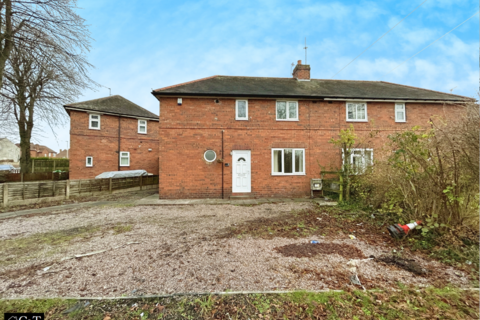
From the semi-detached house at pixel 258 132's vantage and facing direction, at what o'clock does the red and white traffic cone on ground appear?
The red and white traffic cone on ground is roughly at 11 o'clock from the semi-detached house.

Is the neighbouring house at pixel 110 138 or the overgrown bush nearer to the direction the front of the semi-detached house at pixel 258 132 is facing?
the overgrown bush

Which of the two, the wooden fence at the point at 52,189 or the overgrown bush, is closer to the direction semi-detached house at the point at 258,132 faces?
the overgrown bush

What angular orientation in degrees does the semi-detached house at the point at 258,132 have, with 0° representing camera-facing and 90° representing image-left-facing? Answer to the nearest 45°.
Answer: approximately 0°

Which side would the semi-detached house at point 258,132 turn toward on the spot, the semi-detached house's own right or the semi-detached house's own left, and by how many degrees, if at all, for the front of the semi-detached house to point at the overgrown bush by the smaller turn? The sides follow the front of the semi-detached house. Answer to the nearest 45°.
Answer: approximately 45° to the semi-detached house's own left

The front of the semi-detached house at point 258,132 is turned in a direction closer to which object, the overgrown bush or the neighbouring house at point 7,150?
the overgrown bush

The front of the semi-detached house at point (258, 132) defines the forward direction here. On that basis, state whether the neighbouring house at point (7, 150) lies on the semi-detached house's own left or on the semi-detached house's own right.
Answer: on the semi-detached house's own right

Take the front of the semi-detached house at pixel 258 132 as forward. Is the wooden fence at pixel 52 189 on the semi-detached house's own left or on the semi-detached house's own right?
on the semi-detached house's own right

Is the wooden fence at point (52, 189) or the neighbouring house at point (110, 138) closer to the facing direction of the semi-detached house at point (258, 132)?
the wooden fence

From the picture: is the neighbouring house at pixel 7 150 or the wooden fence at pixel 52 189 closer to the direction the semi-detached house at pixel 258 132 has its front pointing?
the wooden fence

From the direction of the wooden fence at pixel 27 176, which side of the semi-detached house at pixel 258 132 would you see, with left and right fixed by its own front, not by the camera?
right
